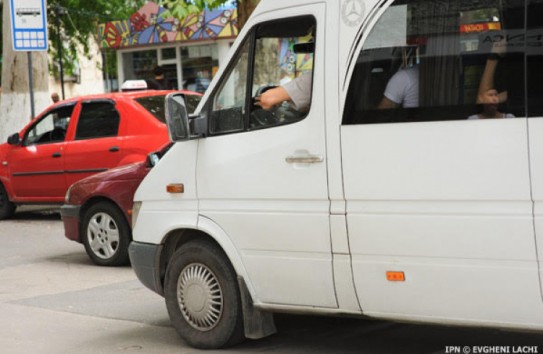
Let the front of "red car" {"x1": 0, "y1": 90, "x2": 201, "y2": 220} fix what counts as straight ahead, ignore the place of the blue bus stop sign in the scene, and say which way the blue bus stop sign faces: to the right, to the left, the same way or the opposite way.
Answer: to the left

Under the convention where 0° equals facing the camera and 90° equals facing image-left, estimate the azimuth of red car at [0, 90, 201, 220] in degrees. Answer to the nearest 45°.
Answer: approximately 90°

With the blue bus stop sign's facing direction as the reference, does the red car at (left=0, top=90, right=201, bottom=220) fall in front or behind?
in front

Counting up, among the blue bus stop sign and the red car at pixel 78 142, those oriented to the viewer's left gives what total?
1

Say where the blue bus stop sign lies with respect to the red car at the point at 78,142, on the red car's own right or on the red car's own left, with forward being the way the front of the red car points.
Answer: on the red car's own right

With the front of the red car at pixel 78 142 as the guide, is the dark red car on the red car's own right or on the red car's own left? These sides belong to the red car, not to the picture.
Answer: on the red car's own left

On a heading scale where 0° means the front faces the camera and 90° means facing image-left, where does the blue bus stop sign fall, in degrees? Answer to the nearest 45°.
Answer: approximately 0°

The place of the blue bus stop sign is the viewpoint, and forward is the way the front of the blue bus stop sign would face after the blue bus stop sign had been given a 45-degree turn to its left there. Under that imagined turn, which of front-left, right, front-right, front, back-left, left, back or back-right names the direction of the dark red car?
front-right
